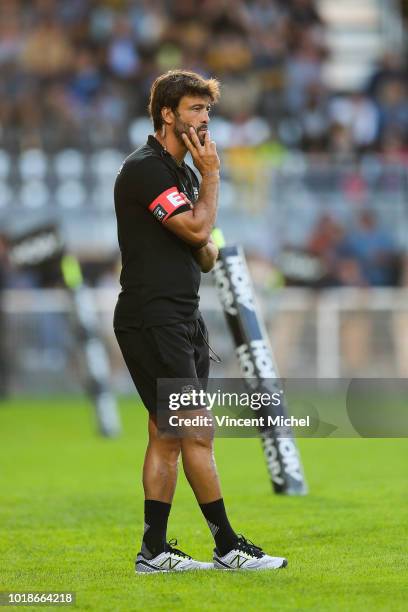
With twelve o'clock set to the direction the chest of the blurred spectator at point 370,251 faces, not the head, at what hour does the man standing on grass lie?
The man standing on grass is roughly at 12 o'clock from the blurred spectator.

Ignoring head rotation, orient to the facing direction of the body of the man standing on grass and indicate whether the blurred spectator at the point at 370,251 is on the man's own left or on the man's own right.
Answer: on the man's own left

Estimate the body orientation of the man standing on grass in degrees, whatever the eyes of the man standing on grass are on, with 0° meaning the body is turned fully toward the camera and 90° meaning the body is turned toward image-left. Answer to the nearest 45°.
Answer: approximately 270°

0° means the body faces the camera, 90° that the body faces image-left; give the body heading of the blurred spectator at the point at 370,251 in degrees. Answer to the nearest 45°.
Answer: approximately 0°
